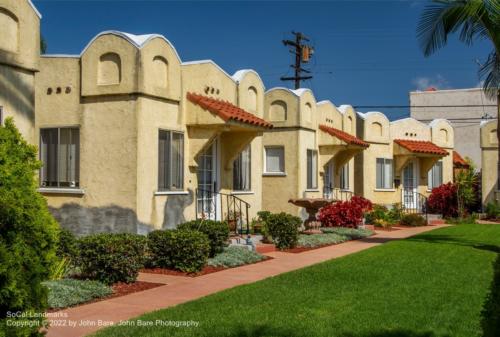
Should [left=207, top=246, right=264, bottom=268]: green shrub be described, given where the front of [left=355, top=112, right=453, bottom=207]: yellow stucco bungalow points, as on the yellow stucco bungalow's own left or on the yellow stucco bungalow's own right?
on the yellow stucco bungalow's own right

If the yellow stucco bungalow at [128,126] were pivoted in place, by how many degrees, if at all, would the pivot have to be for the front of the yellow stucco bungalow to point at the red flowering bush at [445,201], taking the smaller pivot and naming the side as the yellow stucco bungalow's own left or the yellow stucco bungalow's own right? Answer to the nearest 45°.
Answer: approximately 90° to the yellow stucco bungalow's own left

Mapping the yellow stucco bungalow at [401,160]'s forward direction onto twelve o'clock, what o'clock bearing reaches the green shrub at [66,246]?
The green shrub is roughly at 2 o'clock from the yellow stucco bungalow.

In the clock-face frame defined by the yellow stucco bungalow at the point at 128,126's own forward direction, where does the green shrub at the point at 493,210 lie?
The green shrub is roughly at 9 o'clock from the yellow stucco bungalow.

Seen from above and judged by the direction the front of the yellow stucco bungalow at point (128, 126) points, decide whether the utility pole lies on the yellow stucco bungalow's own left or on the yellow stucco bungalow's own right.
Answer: on the yellow stucco bungalow's own left

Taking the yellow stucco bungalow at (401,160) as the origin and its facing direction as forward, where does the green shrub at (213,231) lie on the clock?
The green shrub is roughly at 2 o'clock from the yellow stucco bungalow.

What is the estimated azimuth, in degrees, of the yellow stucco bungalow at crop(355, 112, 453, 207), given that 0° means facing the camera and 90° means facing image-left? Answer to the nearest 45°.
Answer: approximately 315°

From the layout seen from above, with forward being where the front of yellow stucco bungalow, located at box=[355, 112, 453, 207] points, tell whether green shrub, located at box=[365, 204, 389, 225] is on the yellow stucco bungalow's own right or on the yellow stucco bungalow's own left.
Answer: on the yellow stucco bungalow's own right

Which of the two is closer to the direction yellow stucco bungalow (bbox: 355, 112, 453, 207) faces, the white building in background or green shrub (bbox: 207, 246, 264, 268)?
the green shrub

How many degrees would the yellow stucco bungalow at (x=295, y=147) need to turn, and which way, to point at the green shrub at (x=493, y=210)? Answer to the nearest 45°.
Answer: approximately 90° to its left

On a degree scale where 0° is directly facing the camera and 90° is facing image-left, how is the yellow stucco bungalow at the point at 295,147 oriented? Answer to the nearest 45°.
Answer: approximately 315°

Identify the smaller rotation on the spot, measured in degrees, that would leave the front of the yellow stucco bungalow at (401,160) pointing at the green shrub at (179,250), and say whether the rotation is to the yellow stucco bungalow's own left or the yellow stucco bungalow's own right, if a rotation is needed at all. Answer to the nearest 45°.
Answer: approximately 45° to the yellow stucco bungalow's own right

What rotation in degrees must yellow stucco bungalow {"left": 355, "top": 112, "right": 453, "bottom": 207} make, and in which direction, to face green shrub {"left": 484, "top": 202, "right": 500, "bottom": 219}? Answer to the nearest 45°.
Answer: approximately 45° to its left

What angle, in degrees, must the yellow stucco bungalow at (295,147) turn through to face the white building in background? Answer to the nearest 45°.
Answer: approximately 90° to its left

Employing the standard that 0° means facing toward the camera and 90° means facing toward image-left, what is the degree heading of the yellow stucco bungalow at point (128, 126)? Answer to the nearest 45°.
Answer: approximately 315°
